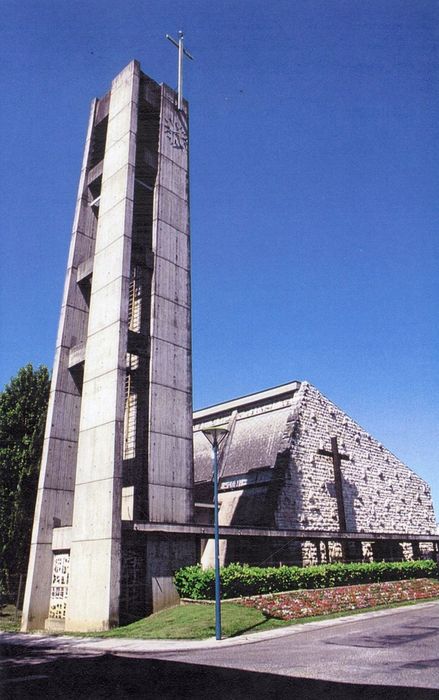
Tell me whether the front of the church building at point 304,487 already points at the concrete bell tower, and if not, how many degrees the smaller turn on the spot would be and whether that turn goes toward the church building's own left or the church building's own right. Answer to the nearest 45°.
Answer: approximately 90° to the church building's own right

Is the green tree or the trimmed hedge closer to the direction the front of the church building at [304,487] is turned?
the trimmed hedge

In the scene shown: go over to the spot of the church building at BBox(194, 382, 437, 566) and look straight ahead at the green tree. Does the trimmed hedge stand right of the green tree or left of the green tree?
left

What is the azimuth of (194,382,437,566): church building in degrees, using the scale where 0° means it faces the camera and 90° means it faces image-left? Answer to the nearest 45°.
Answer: approximately 315°

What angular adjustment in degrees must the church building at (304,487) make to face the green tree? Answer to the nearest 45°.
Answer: approximately 90° to its right
